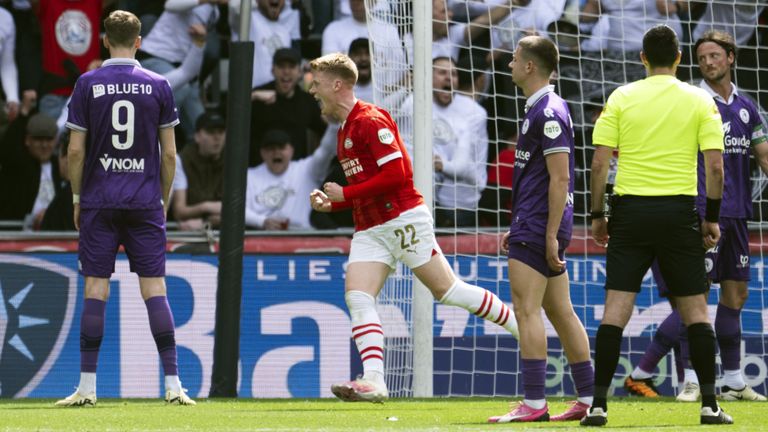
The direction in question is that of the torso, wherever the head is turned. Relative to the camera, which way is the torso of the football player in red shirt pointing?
to the viewer's left

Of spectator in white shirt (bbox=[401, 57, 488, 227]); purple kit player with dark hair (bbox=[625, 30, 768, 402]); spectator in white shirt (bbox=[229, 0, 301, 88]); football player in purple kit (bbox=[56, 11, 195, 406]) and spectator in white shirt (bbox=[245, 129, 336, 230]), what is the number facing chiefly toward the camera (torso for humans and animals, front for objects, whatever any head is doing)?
4

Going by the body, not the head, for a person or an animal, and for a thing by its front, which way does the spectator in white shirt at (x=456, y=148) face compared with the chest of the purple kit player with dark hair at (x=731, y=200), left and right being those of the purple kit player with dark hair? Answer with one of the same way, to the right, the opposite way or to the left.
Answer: the same way

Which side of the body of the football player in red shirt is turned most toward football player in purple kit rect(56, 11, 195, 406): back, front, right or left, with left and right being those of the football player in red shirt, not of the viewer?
front

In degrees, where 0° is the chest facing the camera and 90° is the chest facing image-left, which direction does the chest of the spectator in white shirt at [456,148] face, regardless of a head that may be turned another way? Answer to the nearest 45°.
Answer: approximately 0°

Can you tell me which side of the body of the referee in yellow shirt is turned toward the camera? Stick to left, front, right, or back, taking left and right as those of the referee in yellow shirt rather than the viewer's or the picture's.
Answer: back

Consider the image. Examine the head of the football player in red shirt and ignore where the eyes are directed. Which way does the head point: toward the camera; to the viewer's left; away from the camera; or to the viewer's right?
to the viewer's left

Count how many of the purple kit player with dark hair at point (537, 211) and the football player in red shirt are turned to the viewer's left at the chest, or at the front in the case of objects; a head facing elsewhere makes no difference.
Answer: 2

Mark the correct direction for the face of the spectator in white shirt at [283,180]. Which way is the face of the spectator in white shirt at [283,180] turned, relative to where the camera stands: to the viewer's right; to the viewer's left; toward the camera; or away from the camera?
toward the camera

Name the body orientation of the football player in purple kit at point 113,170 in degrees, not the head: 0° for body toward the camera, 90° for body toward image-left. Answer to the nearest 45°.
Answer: approximately 180°

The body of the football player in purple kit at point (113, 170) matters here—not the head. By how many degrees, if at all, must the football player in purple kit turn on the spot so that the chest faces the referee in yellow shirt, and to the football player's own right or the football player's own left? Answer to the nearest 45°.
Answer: approximately 135° to the football player's own right

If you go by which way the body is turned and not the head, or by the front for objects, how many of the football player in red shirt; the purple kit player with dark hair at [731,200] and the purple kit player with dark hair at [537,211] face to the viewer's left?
2

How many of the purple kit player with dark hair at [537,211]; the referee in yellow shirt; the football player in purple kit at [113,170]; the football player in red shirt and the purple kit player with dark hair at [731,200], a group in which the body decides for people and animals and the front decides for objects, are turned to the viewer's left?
2

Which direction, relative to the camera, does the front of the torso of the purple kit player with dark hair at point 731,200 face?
toward the camera

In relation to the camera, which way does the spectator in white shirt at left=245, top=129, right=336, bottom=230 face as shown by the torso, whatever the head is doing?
toward the camera

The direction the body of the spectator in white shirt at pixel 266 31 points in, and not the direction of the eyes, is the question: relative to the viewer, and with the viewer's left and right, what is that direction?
facing the viewer

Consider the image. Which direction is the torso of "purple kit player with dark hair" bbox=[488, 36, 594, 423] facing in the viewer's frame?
to the viewer's left
